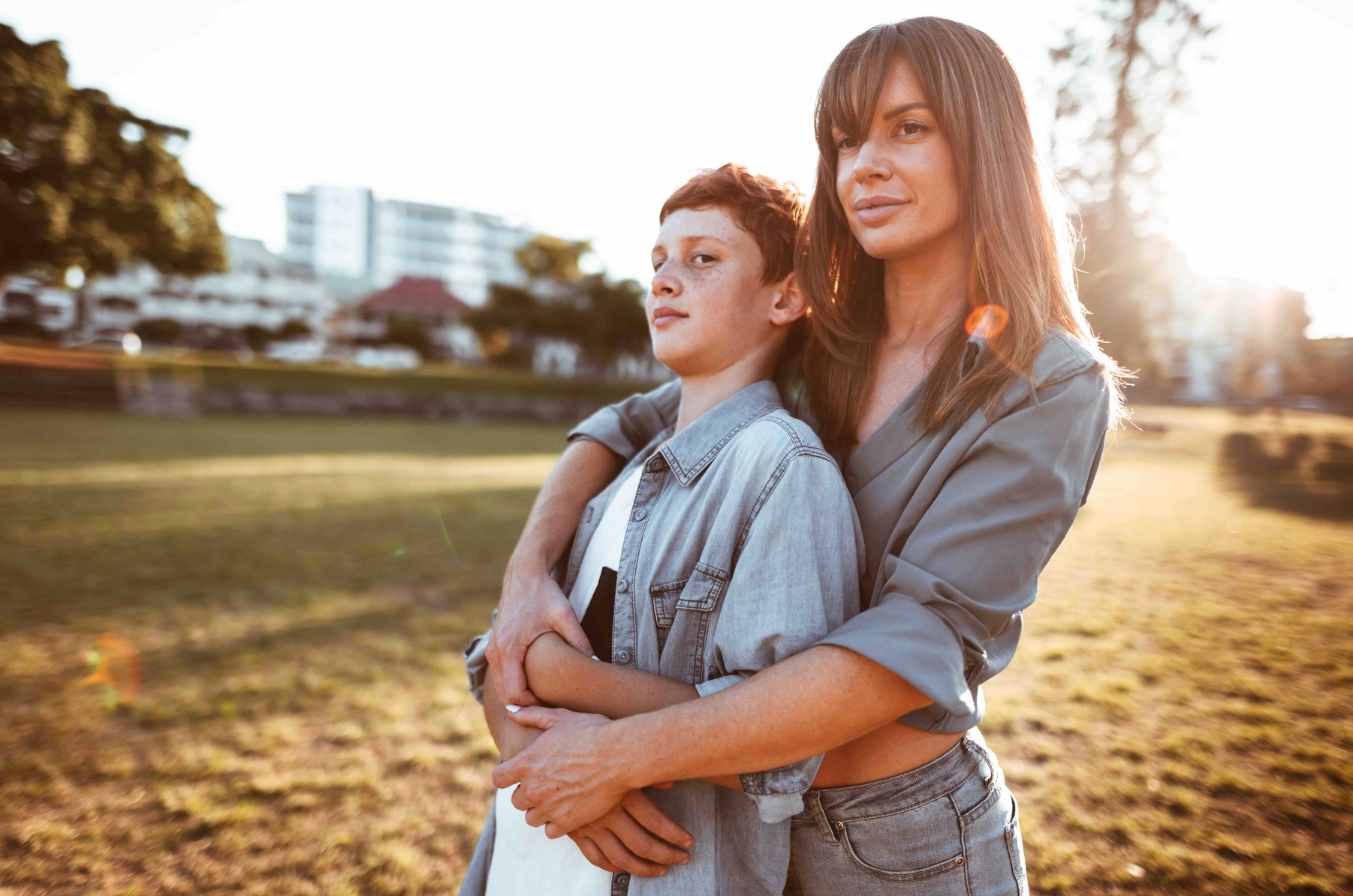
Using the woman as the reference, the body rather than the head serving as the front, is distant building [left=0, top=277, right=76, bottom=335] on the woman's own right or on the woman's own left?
on the woman's own right

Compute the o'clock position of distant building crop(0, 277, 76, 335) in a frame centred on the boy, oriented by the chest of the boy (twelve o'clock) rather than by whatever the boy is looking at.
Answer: The distant building is roughly at 3 o'clock from the boy.

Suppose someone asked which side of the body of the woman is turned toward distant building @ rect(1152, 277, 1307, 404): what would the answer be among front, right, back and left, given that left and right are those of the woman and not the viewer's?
back

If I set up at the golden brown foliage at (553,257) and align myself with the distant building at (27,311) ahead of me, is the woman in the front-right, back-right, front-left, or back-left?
back-left

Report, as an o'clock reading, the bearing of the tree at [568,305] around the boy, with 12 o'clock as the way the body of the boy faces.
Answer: The tree is roughly at 4 o'clock from the boy.

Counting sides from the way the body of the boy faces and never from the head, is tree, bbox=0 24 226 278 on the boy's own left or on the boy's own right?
on the boy's own right

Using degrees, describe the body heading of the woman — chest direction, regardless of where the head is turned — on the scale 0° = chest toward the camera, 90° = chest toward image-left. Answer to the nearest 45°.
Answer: approximately 45°

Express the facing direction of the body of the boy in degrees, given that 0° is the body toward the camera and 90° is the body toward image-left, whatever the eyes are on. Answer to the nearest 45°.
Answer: approximately 45°

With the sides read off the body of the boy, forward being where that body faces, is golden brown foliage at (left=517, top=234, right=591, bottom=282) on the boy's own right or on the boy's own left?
on the boy's own right

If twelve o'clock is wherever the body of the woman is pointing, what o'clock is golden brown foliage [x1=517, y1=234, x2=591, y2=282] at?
The golden brown foliage is roughly at 4 o'clock from the woman.

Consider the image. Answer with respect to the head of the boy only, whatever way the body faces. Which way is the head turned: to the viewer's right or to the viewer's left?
to the viewer's left

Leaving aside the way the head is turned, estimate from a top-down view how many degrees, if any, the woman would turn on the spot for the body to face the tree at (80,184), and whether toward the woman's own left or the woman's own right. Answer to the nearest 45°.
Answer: approximately 90° to the woman's own right
